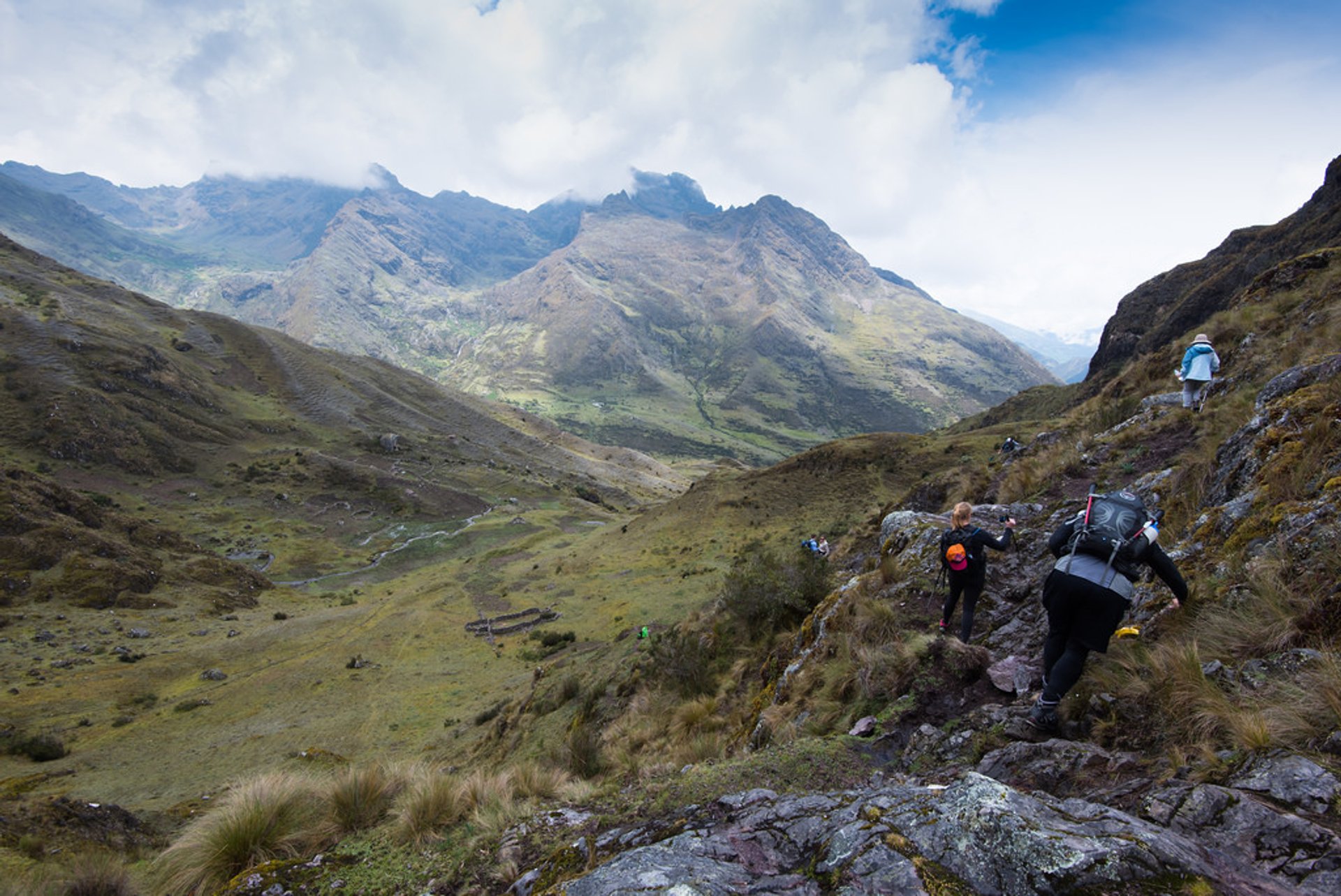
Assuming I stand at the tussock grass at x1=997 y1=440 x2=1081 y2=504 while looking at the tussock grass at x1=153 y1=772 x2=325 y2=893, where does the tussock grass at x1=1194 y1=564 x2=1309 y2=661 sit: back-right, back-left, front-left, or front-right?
front-left

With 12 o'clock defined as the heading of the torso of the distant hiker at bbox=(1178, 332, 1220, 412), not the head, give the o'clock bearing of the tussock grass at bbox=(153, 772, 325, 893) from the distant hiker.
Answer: The tussock grass is roughly at 7 o'clock from the distant hiker.

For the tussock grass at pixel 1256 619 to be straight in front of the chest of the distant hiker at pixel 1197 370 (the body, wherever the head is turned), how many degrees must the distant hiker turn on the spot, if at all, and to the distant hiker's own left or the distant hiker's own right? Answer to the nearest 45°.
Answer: approximately 180°

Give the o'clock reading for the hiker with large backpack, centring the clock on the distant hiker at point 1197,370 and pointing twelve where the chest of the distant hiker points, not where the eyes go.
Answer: The hiker with large backpack is roughly at 6 o'clock from the distant hiker.

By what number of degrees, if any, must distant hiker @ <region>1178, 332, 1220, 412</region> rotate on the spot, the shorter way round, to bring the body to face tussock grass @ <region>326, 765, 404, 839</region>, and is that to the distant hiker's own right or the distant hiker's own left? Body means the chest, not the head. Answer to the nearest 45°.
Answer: approximately 135° to the distant hiker's own left

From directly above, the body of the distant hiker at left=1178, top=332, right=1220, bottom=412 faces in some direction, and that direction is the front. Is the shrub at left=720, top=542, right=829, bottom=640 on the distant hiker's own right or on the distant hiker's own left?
on the distant hiker's own left
